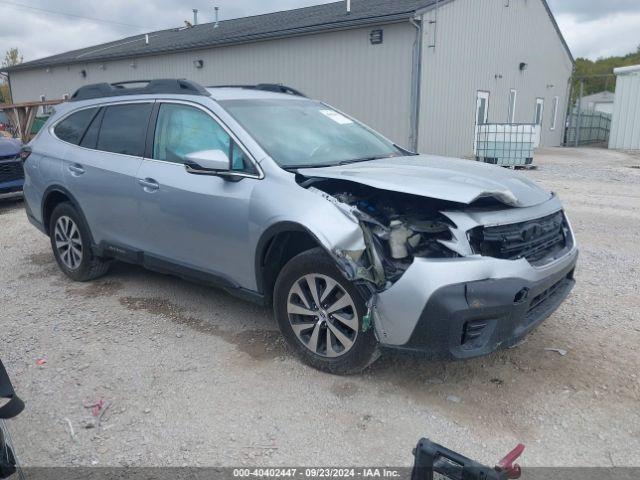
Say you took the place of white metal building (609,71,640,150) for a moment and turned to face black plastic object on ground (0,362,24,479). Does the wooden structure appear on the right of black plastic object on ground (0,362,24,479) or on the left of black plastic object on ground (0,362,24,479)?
right

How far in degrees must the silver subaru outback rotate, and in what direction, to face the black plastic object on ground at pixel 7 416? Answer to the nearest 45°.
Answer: approximately 90° to its right

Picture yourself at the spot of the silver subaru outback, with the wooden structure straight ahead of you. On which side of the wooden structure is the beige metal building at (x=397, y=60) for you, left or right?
right

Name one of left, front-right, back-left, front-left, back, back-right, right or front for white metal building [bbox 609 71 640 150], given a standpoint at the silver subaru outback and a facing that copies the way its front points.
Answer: left

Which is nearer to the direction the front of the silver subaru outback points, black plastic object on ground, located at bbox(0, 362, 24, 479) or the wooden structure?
the black plastic object on ground

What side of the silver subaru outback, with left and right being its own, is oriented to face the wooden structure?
back

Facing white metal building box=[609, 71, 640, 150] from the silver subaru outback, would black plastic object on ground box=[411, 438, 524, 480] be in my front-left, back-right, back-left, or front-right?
back-right

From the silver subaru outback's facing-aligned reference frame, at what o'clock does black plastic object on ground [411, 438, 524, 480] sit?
The black plastic object on ground is roughly at 1 o'clock from the silver subaru outback.

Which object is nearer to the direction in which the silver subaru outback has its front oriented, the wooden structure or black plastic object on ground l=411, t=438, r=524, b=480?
the black plastic object on ground

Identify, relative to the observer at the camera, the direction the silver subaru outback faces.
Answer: facing the viewer and to the right of the viewer

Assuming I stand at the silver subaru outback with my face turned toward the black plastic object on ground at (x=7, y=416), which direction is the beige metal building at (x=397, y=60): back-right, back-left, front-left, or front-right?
back-right

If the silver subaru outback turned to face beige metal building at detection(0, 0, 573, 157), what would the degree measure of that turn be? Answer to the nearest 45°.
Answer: approximately 135° to its left
